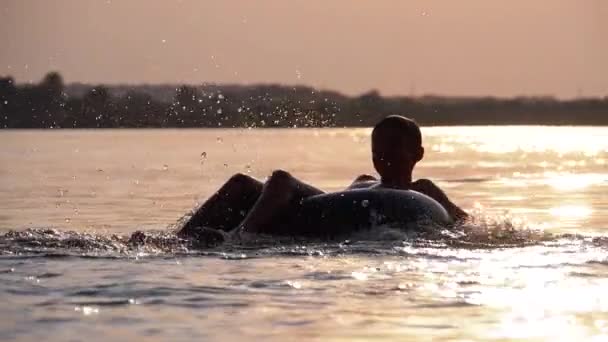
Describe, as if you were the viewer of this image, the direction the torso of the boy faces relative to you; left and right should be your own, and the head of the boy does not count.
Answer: facing the viewer and to the left of the viewer
